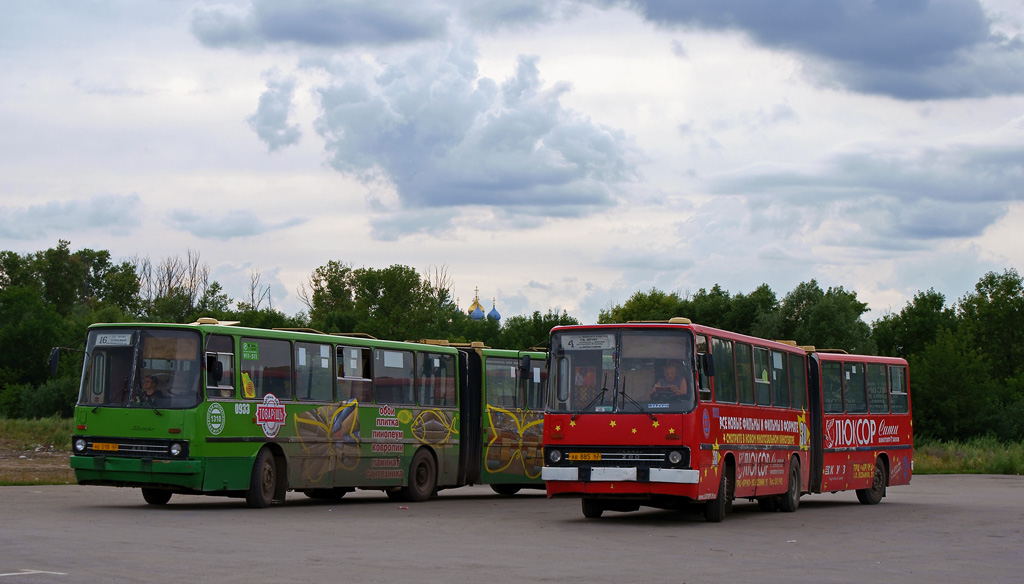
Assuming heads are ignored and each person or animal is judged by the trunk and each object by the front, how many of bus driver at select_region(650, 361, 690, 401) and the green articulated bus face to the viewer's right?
0

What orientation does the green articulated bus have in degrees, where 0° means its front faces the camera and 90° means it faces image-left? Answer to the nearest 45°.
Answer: approximately 45°

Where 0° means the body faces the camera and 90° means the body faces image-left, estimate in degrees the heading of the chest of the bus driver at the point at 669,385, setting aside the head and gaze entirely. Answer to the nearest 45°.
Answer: approximately 0°

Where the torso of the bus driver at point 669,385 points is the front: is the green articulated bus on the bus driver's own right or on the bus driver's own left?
on the bus driver's own right

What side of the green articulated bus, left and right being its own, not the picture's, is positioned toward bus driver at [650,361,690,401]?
left
